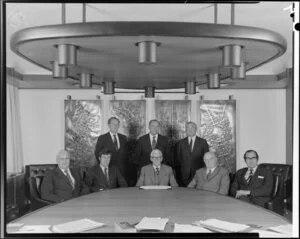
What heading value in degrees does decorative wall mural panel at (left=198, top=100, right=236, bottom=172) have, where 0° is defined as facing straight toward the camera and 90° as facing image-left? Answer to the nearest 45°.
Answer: approximately 0°

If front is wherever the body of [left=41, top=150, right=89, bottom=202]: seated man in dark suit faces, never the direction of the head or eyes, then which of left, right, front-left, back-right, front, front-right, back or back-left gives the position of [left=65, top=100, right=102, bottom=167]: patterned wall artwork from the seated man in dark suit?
back-left

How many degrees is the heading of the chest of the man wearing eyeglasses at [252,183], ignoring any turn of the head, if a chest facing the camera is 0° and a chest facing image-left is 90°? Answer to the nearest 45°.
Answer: approximately 45°

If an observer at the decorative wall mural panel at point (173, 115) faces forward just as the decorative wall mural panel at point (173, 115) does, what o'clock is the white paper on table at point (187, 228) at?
The white paper on table is roughly at 12 o'clock from the decorative wall mural panel.

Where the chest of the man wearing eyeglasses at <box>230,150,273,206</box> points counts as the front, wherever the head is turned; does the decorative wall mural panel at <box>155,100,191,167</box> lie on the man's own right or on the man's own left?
on the man's own right

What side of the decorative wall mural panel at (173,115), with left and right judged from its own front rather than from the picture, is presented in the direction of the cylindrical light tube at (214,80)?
front

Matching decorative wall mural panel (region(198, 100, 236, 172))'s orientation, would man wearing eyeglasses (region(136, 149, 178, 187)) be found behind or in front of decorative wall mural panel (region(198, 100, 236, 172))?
in front
